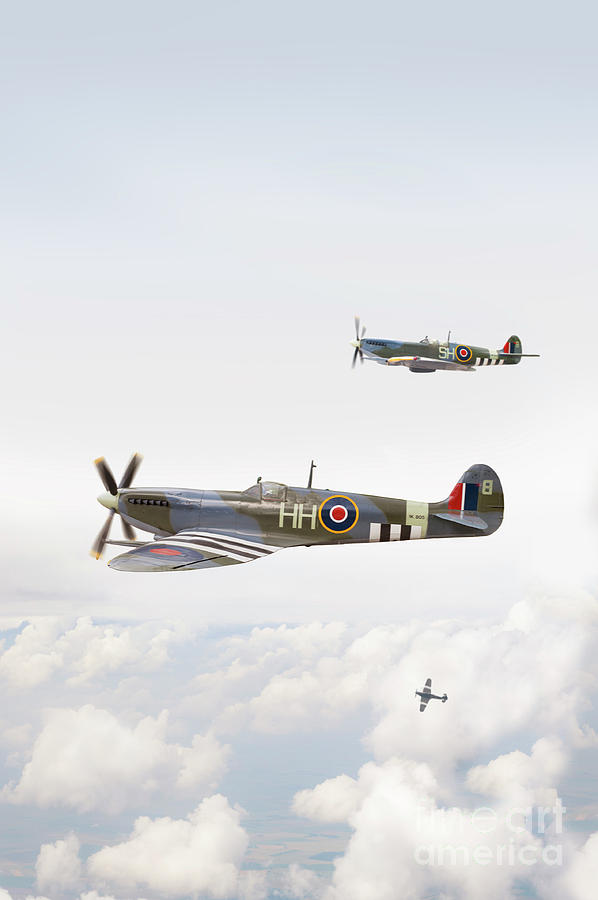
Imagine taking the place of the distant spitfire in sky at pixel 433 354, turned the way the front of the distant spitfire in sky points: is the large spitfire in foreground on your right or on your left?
on your left

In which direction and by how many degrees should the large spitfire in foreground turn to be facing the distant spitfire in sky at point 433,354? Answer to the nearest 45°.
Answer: approximately 90° to its right

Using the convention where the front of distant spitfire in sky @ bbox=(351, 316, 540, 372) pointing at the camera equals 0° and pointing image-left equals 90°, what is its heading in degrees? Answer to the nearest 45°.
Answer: approximately 90°

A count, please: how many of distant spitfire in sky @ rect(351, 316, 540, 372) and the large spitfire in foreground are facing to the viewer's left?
2

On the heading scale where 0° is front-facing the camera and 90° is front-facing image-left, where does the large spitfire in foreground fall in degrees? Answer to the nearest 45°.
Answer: approximately 90°
